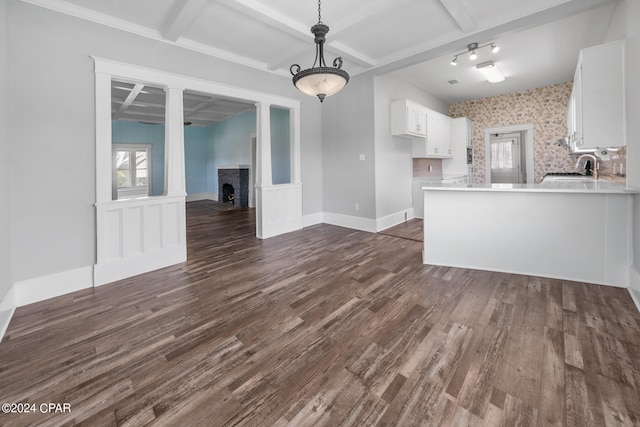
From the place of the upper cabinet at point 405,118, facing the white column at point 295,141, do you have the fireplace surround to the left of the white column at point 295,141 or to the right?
right

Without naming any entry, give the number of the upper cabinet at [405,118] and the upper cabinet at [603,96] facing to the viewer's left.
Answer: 1

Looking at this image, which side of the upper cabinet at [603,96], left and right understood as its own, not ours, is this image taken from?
left

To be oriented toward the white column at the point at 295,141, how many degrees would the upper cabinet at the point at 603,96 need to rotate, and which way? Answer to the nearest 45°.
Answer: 0° — it already faces it

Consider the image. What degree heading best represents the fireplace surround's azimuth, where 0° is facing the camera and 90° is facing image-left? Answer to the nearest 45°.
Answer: approximately 45°

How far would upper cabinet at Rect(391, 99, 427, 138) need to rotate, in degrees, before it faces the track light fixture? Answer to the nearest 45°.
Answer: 0° — it already faces it

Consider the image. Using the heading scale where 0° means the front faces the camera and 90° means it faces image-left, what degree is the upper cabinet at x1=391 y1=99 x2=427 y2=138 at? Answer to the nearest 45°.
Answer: approximately 315°

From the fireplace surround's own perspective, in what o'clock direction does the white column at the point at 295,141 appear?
The white column is roughly at 10 o'clock from the fireplace surround.

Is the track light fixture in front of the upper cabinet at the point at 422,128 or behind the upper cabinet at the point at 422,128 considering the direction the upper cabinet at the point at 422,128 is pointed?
in front

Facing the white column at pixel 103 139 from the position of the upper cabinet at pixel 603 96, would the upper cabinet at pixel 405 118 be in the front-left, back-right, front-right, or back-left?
front-right

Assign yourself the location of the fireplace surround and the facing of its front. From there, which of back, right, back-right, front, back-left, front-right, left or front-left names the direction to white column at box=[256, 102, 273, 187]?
front-left

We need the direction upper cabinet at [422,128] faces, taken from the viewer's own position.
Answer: facing the viewer and to the right of the viewer

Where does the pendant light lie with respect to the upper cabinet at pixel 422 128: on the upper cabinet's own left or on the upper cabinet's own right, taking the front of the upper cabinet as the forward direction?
on the upper cabinet's own right
